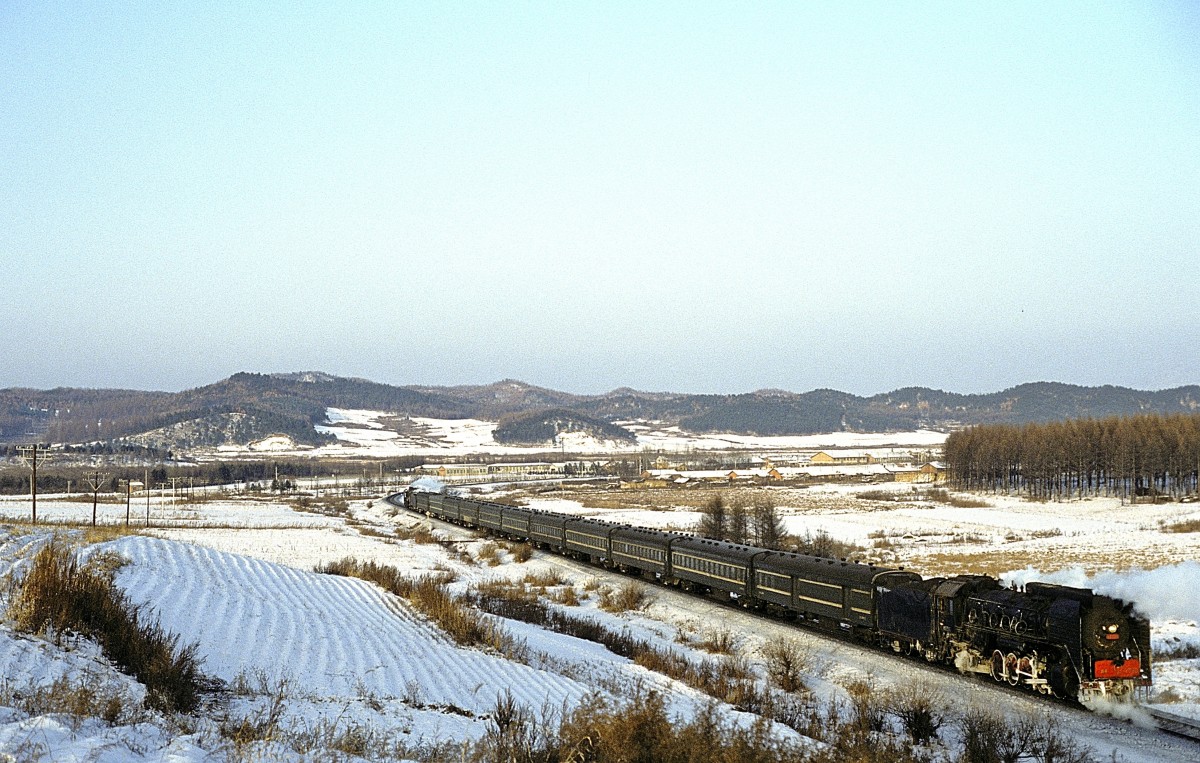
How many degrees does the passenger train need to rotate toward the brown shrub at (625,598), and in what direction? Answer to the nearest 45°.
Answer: approximately 180°

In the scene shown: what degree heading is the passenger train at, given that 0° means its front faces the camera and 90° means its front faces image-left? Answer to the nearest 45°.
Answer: approximately 315°
